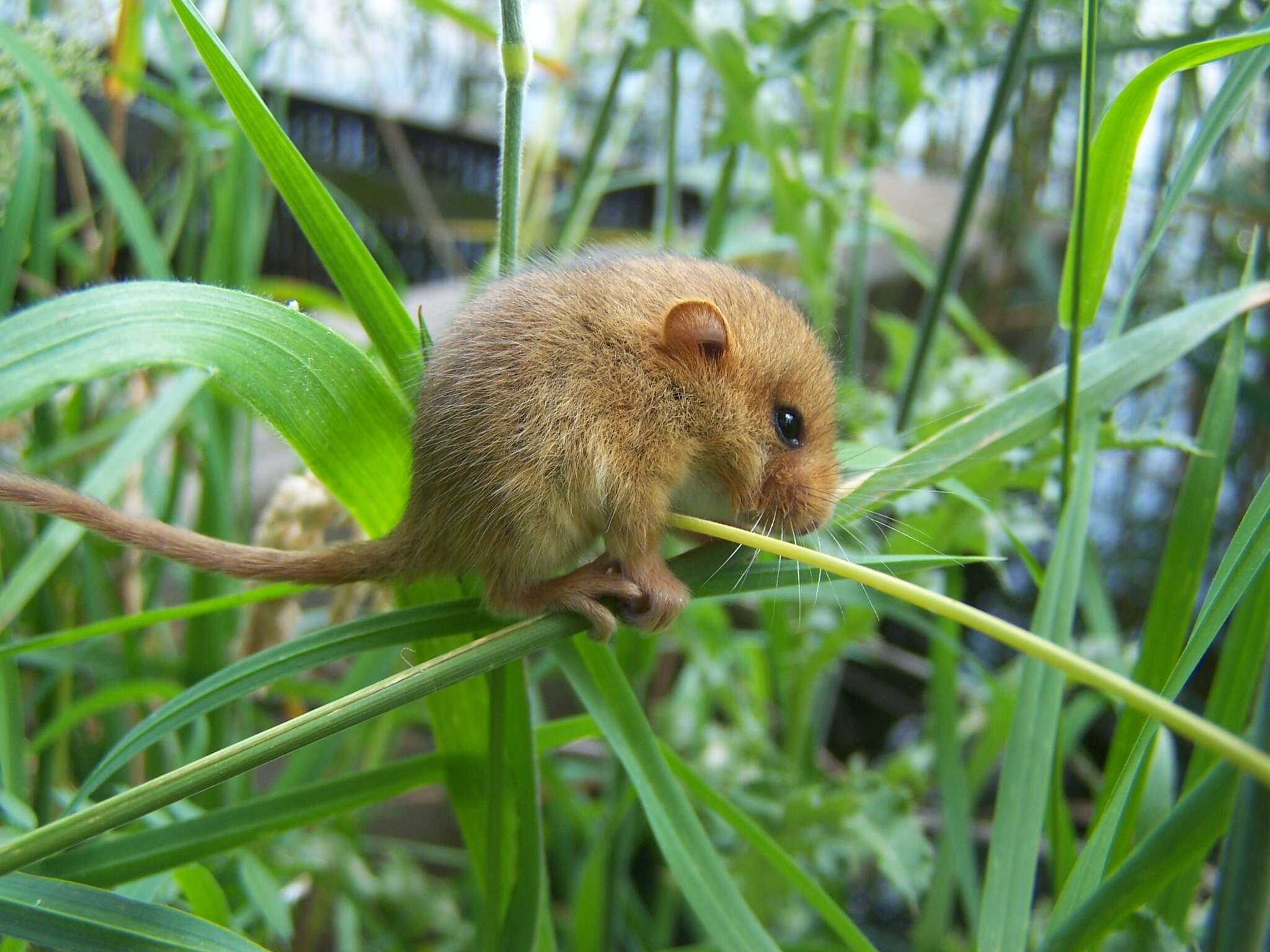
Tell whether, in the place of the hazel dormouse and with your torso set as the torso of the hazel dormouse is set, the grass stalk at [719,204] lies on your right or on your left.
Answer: on your left

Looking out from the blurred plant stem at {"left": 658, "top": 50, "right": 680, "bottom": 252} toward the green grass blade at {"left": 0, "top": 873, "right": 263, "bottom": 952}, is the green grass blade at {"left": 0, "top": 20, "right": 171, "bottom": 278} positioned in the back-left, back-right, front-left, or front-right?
front-right

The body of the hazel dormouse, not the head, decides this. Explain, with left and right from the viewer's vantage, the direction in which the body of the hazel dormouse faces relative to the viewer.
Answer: facing to the right of the viewer

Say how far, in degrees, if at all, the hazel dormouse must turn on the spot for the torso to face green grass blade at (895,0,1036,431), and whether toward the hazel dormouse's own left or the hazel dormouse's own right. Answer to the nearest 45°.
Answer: approximately 45° to the hazel dormouse's own left
